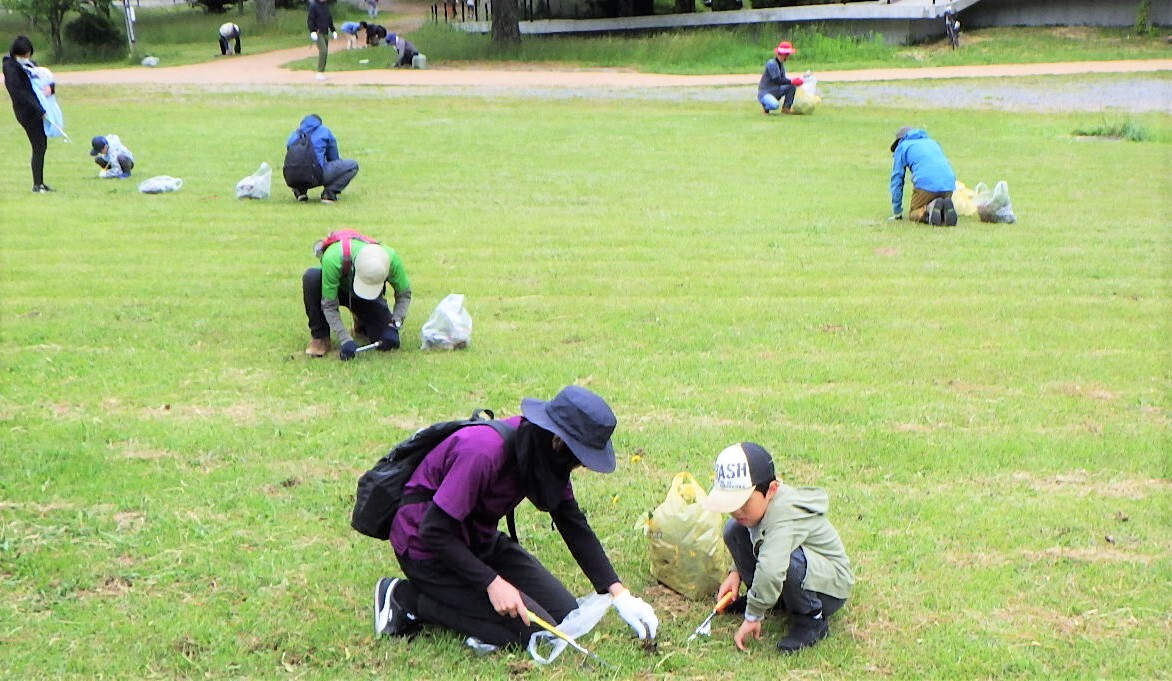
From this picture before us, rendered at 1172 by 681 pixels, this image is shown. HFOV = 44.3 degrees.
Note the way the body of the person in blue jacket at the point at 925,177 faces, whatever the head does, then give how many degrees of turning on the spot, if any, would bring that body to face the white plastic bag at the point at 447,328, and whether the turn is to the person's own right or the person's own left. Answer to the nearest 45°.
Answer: approximately 90° to the person's own left

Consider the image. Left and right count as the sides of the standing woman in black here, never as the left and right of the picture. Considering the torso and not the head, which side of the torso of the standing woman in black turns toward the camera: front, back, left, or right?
right

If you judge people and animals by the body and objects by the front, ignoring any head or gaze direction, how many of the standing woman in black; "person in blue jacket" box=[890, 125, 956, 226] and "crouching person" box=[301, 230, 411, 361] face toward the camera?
1

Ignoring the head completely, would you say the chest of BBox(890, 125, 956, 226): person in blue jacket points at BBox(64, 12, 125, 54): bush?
yes

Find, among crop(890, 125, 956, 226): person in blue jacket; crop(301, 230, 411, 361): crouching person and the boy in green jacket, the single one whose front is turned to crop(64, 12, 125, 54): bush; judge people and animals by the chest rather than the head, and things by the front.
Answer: the person in blue jacket

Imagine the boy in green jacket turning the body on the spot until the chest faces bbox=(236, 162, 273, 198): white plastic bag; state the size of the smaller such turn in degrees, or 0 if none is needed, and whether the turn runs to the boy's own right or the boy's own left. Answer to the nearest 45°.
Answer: approximately 90° to the boy's own right

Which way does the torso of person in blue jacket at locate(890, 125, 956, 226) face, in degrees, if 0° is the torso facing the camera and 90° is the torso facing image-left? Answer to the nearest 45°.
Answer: approximately 135°

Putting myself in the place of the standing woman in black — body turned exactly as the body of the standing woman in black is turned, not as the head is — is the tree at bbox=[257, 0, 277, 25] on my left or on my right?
on my left

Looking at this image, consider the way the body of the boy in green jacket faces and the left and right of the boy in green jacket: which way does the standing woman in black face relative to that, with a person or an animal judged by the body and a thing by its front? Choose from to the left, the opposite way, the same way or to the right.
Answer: the opposite way

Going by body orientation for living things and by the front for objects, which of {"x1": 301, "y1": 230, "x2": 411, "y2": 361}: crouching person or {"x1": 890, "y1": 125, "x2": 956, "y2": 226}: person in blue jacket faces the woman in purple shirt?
the crouching person
